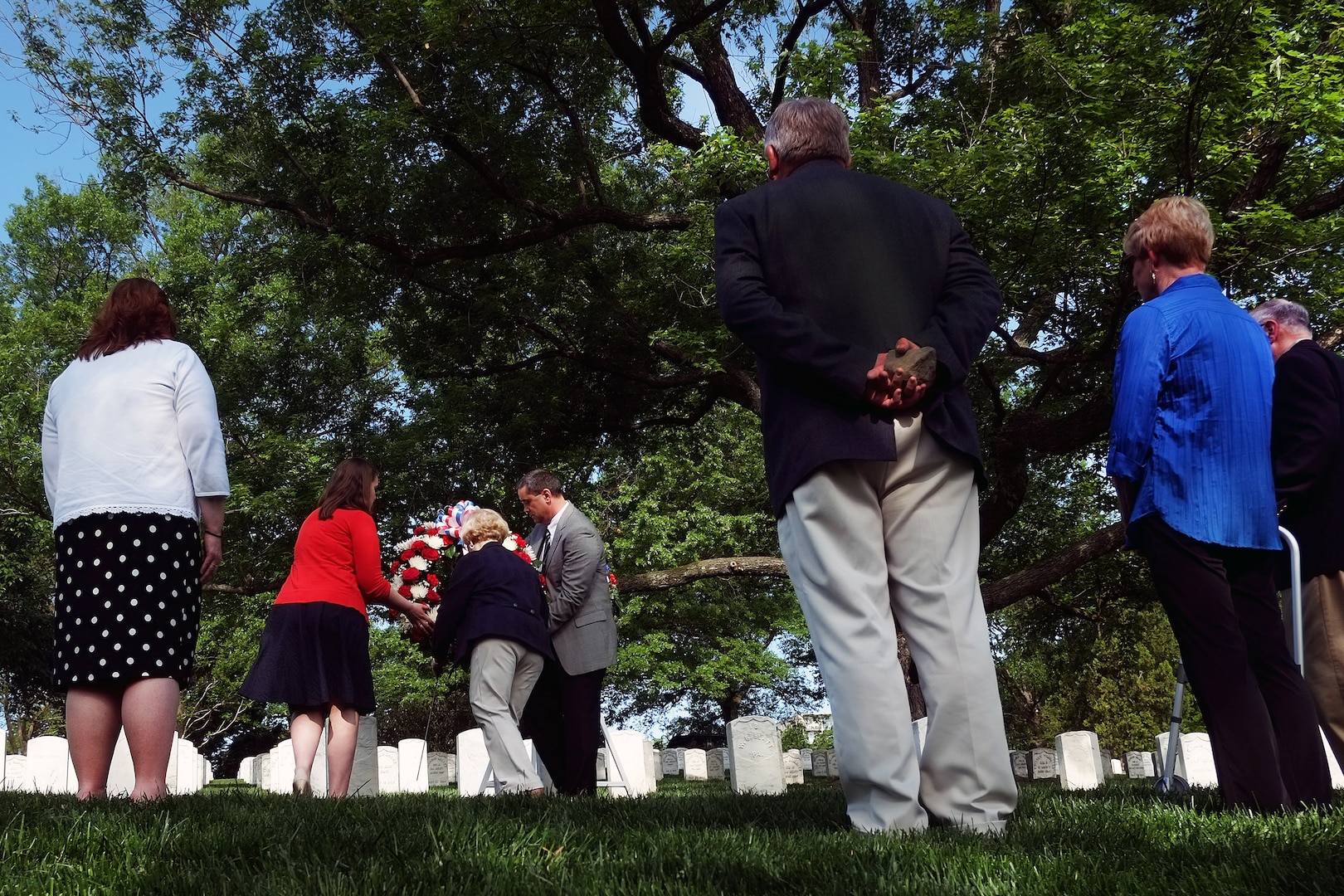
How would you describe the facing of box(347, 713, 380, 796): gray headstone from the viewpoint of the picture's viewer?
facing the viewer

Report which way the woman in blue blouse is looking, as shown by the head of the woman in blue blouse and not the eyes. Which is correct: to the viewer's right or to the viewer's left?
to the viewer's left

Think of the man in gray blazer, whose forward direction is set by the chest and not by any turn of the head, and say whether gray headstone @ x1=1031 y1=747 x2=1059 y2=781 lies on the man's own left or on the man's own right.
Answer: on the man's own right

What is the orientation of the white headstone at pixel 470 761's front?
toward the camera

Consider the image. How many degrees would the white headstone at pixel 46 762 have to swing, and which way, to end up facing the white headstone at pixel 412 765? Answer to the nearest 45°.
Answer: approximately 90° to its left

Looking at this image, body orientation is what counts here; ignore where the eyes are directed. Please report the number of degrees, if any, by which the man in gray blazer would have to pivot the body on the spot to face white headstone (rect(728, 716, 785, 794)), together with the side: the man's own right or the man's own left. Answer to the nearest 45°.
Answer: approximately 135° to the man's own right

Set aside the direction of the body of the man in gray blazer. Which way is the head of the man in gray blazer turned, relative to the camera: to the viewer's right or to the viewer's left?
to the viewer's left

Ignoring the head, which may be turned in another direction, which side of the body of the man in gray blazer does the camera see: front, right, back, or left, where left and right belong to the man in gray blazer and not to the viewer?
left

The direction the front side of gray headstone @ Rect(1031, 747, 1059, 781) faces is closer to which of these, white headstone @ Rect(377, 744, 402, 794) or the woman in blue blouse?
the woman in blue blouse

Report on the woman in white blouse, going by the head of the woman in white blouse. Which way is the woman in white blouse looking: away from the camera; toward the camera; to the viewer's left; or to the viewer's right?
away from the camera

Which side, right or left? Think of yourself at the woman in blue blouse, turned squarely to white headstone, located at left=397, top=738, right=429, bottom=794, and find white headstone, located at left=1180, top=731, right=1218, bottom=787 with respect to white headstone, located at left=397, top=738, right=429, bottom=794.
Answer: right

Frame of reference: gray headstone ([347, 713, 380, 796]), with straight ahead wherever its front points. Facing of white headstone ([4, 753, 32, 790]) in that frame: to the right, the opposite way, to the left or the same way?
the same way

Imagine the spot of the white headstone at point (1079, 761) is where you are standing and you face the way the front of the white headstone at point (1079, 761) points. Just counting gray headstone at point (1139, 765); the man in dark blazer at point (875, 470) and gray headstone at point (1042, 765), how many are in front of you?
1

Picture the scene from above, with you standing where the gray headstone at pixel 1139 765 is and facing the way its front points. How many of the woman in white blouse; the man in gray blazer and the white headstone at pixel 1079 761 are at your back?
0

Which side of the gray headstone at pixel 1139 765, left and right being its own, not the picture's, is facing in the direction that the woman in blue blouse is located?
front
